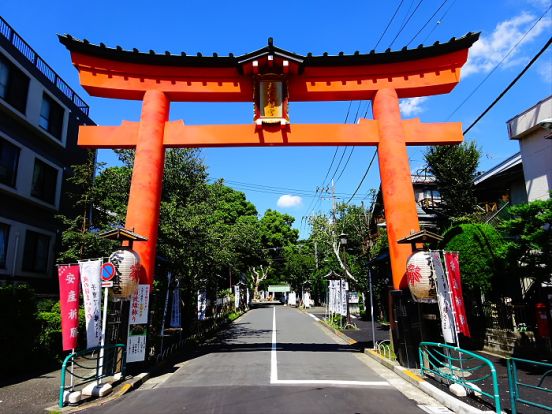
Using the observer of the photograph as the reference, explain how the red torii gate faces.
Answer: facing the viewer

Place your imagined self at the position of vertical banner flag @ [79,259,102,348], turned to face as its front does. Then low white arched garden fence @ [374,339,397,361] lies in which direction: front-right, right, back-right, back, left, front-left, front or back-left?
left

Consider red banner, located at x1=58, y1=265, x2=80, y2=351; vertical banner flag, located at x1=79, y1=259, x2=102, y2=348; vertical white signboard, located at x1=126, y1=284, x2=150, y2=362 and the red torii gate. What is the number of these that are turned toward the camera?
4

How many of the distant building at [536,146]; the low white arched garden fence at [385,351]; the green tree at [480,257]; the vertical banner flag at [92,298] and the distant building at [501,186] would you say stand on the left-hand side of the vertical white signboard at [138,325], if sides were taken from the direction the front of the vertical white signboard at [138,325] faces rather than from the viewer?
4

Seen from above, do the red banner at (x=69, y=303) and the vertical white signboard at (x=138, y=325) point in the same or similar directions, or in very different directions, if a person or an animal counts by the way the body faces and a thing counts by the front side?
same or similar directions

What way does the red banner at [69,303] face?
toward the camera

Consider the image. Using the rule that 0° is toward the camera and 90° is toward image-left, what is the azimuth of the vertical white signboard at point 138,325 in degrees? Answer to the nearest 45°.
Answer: approximately 0°

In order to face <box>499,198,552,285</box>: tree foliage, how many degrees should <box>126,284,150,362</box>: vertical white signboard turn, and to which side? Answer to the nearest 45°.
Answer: approximately 90° to its left

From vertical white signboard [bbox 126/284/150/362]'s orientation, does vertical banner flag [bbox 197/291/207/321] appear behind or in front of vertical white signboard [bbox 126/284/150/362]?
behind

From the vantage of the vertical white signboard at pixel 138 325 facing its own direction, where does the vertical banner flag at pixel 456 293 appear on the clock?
the vertical banner flag at pixel 456 293 is roughly at 10 o'clock from the vertical white signboard at pixel 138 325.
